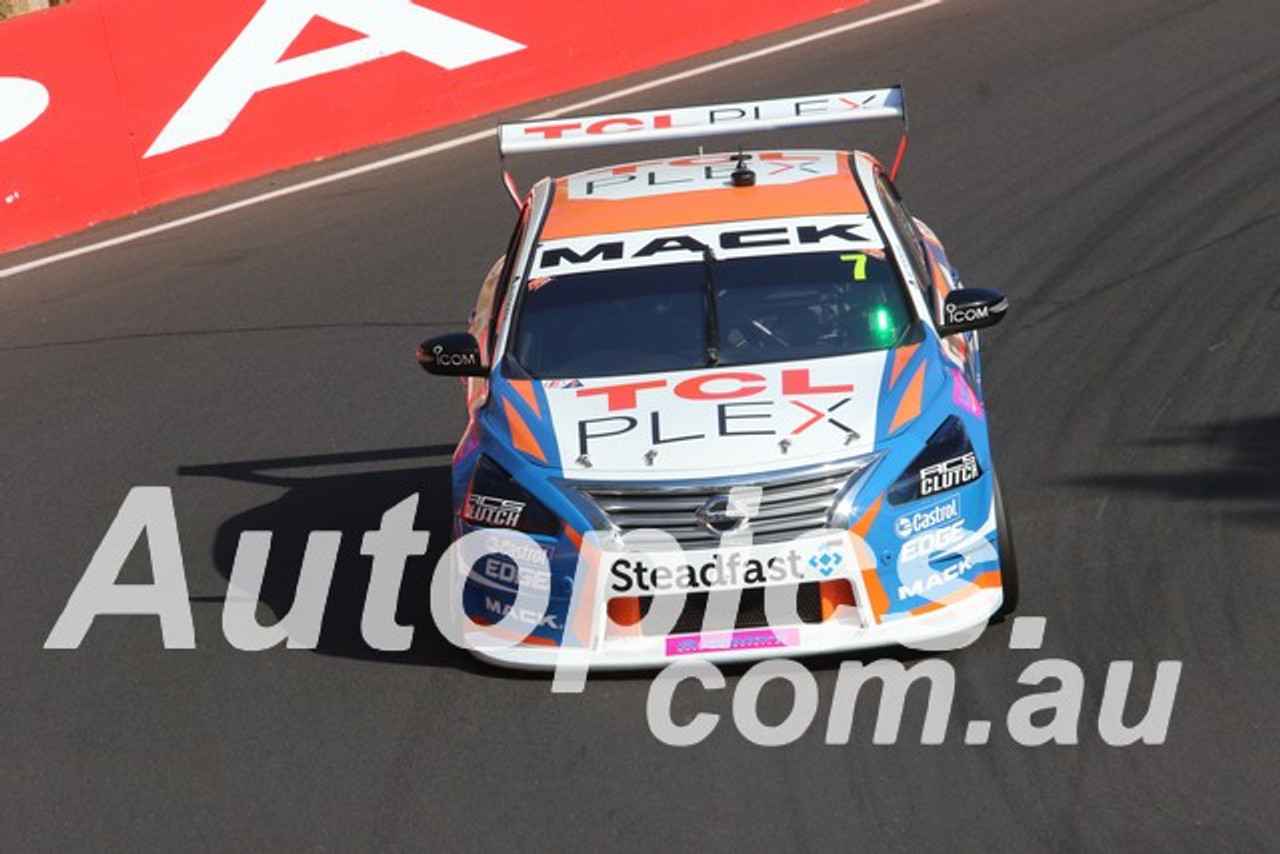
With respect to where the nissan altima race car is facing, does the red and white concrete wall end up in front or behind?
behind

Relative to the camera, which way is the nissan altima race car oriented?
toward the camera
